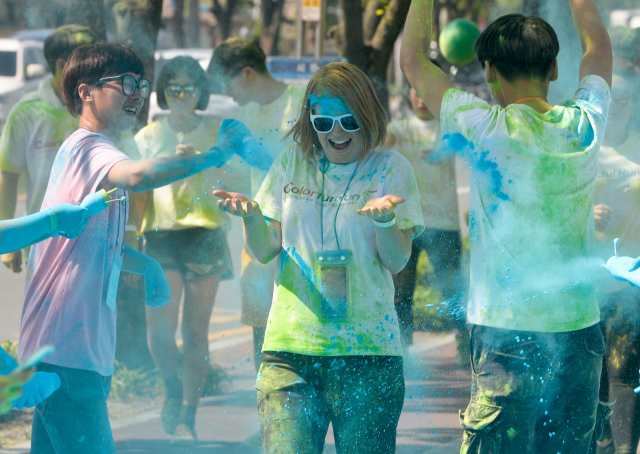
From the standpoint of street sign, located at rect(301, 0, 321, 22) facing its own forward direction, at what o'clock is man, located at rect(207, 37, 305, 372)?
The man is roughly at 12 o'clock from the street sign.

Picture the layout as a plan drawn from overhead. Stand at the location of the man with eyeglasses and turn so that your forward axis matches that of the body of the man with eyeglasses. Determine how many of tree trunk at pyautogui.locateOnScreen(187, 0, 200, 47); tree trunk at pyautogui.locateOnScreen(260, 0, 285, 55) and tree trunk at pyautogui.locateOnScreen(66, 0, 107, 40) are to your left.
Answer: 3

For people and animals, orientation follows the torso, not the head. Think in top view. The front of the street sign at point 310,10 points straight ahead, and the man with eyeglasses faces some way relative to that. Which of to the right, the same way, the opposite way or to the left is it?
to the left

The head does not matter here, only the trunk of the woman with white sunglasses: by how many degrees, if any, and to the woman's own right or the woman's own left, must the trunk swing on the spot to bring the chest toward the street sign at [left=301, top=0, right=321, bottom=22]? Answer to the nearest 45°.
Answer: approximately 180°

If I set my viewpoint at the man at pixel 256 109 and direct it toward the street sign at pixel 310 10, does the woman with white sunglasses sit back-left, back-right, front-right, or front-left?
back-right

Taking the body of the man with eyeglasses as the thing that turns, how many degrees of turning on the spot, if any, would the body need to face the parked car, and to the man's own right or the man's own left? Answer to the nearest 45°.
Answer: approximately 90° to the man's own left

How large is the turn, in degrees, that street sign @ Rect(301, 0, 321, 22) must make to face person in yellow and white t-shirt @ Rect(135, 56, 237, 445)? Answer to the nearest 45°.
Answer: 0° — it already faces them

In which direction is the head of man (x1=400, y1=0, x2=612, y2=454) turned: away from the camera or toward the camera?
away from the camera

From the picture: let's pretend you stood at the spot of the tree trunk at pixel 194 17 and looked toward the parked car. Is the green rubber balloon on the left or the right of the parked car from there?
left
